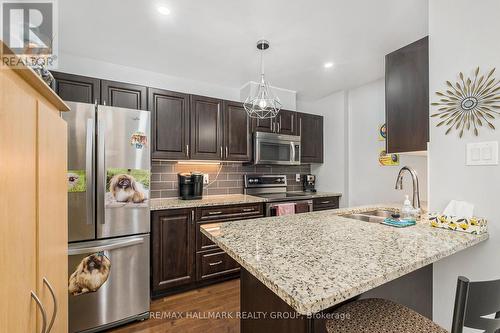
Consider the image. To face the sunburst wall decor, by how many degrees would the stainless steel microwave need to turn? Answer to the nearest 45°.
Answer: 0° — it already faces it

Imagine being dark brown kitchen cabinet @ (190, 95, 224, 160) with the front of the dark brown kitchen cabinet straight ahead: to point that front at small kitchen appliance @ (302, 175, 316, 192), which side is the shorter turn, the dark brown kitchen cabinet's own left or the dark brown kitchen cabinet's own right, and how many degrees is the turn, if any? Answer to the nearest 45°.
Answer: approximately 90° to the dark brown kitchen cabinet's own left

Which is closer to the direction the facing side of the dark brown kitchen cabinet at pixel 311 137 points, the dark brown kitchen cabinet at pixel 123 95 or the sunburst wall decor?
the sunburst wall decor

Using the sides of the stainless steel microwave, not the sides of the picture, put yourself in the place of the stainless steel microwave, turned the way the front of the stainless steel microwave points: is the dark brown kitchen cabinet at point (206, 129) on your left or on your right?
on your right

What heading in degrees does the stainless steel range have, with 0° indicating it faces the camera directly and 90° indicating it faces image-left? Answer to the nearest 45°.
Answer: approximately 315°

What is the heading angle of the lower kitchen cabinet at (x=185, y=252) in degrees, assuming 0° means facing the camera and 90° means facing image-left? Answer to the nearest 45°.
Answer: approximately 315°

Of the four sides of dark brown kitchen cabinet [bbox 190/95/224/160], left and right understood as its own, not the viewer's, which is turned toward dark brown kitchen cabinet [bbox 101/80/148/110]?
right

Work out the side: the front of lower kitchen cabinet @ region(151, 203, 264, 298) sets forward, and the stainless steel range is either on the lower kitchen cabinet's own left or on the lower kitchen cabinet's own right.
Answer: on the lower kitchen cabinet's own left
